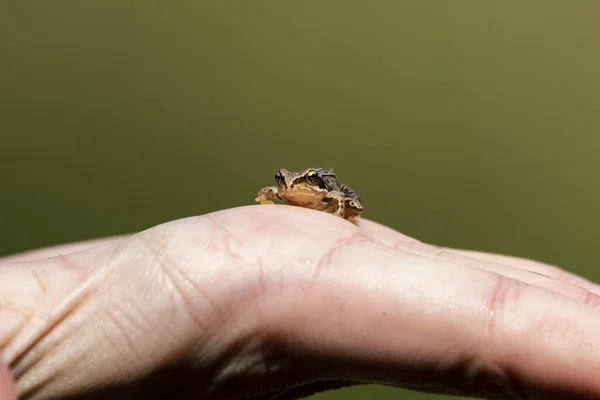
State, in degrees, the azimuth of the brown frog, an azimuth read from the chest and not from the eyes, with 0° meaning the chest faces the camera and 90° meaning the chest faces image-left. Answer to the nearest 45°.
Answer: approximately 45°
